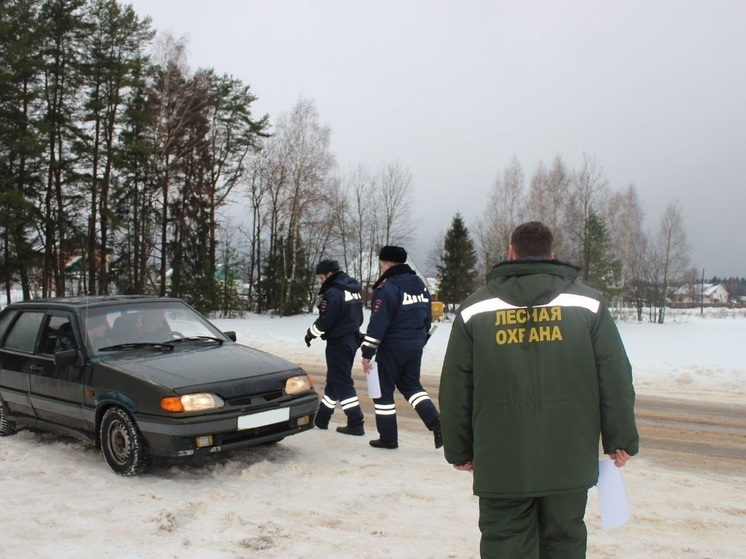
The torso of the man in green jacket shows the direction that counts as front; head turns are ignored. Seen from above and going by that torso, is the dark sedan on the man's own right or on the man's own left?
on the man's own left

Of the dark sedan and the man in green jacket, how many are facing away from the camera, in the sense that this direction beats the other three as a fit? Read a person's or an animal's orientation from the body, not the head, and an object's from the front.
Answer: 1

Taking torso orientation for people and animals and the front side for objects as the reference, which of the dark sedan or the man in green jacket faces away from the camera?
the man in green jacket

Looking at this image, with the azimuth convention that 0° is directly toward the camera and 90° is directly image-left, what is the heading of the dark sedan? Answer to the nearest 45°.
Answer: approximately 315°

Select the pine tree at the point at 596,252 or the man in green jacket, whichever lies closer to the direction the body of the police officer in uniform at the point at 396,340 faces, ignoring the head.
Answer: the pine tree

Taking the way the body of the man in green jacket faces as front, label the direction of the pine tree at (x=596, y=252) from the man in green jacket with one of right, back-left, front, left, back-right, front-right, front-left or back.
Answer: front

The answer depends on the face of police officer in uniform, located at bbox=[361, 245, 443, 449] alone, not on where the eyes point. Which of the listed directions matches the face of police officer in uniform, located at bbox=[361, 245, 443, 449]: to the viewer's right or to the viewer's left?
to the viewer's left

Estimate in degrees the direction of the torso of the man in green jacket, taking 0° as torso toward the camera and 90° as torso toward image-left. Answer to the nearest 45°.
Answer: approximately 180°

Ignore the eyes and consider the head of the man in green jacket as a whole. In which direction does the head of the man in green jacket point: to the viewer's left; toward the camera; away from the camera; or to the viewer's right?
away from the camera

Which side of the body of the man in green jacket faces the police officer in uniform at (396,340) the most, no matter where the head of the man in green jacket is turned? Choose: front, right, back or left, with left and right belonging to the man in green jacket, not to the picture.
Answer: front

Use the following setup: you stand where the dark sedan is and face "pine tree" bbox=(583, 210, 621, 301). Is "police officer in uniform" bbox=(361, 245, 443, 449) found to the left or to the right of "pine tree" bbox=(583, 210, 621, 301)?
right

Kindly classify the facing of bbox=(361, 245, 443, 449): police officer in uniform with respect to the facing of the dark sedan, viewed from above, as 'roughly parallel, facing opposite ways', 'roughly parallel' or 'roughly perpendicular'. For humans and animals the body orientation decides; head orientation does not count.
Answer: roughly parallel, facing opposite ways

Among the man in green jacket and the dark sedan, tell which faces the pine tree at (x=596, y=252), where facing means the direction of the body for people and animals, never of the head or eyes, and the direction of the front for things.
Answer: the man in green jacket
